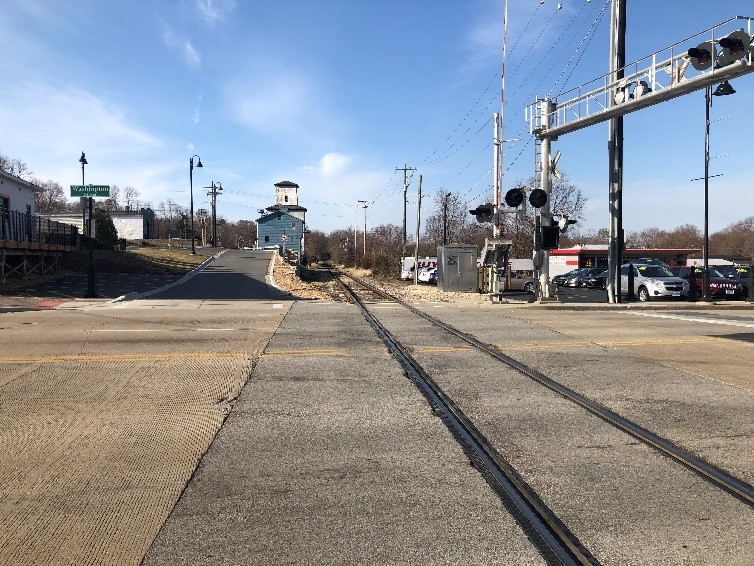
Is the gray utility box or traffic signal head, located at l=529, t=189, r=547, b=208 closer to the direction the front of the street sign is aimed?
the traffic signal head

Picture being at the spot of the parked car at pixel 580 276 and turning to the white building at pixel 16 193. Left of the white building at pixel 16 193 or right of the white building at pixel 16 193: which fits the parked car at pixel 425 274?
right

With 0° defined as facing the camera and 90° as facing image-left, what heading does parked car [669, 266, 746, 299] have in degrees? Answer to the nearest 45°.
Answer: approximately 315°

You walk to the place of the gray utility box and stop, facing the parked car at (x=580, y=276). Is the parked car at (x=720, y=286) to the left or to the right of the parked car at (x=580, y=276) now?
right

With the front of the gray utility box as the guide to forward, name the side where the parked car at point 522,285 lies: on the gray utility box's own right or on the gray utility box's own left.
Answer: on the gray utility box's own left

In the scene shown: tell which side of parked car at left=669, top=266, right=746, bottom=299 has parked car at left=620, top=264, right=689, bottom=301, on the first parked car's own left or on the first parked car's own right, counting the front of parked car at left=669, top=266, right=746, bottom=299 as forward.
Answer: on the first parked car's own right

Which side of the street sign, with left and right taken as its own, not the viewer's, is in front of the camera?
front

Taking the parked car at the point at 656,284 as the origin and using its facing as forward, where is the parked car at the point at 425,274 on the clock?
the parked car at the point at 425,274 is roughly at 6 o'clock from the parked car at the point at 656,284.

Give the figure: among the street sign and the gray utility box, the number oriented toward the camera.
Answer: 2

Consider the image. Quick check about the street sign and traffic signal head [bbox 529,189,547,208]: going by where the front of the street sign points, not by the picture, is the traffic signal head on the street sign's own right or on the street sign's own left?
on the street sign's own left

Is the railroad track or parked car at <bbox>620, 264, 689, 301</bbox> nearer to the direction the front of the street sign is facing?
the railroad track

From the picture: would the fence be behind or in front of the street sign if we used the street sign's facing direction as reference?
behind

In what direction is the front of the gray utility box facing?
toward the camera
